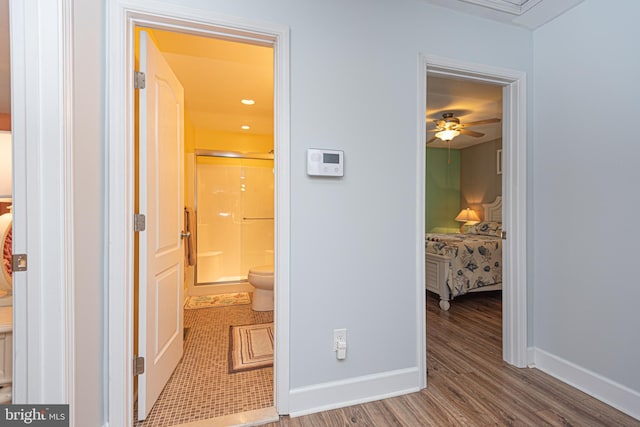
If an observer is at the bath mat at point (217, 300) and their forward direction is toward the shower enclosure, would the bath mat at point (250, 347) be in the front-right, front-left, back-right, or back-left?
back-right

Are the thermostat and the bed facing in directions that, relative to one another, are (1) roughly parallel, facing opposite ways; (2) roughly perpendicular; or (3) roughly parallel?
roughly perpendicular

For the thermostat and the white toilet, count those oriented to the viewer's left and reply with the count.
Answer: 1

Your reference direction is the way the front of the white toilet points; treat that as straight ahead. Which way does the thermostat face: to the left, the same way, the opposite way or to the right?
to the left

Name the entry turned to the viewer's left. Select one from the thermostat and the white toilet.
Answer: the white toilet

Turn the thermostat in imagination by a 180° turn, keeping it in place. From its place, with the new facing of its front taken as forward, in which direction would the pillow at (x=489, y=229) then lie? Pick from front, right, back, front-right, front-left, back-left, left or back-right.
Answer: front-right

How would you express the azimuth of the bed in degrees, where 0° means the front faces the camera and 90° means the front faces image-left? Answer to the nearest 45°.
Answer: approximately 45°

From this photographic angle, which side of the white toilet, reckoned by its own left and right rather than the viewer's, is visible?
left
